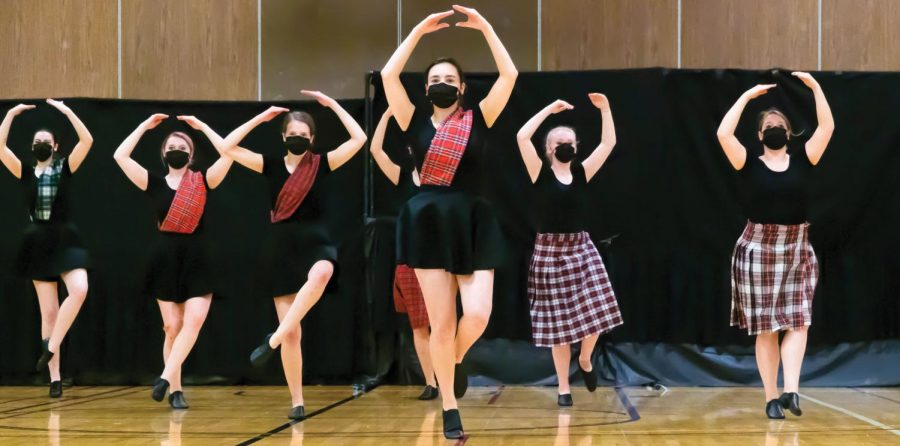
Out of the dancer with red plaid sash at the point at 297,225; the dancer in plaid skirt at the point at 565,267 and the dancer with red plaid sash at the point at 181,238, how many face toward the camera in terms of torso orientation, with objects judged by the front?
3

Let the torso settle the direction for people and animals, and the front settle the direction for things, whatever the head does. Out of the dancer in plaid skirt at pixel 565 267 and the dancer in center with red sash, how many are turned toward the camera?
2

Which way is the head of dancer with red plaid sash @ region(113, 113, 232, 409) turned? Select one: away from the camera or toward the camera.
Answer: toward the camera

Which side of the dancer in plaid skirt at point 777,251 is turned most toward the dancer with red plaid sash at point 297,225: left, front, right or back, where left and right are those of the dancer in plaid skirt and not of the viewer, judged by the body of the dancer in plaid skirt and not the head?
right

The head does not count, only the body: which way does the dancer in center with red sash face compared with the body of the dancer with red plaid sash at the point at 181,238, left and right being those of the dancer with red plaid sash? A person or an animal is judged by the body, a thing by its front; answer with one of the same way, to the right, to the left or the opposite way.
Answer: the same way

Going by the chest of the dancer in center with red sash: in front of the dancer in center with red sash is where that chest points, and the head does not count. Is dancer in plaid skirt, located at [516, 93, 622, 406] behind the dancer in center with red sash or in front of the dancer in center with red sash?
behind

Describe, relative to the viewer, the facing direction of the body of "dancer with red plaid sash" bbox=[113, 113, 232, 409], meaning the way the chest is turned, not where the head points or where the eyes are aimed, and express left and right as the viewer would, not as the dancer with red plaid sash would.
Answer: facing the viewer

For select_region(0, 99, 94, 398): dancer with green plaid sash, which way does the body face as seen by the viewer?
toward the camera

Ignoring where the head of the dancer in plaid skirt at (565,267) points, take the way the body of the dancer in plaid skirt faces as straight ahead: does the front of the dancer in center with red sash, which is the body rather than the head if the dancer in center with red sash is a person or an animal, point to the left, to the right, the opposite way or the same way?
the same way

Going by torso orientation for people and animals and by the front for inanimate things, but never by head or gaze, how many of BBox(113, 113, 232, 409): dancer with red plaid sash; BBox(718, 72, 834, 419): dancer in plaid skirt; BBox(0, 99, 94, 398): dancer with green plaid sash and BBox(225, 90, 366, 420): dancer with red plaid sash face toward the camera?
4

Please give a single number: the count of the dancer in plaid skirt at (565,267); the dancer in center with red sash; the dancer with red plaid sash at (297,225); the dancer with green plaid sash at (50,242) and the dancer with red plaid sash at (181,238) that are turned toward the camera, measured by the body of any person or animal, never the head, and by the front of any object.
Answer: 5

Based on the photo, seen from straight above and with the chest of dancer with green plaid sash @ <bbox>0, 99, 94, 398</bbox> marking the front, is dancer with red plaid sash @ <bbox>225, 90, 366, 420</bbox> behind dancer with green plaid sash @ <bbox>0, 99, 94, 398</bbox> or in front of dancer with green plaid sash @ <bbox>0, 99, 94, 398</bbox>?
in front

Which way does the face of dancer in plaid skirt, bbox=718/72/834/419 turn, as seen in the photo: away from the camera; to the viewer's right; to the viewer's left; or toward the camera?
toward the camera

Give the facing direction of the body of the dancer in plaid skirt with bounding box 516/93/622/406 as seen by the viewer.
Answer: toward the camera

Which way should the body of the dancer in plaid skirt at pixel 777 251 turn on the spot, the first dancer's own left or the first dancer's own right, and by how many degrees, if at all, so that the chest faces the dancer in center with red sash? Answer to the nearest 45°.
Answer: approximately 45° to the first dancer's own right

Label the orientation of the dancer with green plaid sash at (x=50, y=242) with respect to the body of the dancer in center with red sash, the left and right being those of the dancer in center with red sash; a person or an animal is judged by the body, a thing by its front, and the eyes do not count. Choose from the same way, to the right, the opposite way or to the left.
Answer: the same way

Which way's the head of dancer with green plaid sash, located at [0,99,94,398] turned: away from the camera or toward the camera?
toward the camera
